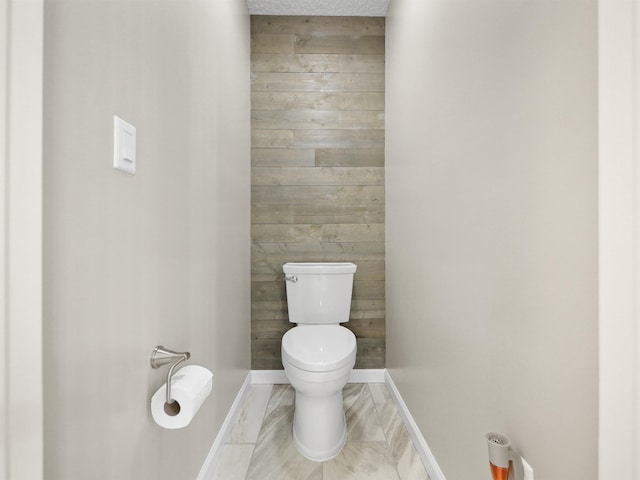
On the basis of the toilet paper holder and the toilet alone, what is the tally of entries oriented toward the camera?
1

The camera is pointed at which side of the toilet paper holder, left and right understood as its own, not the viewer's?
right

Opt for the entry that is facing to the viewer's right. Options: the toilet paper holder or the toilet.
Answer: the toilet paper holder

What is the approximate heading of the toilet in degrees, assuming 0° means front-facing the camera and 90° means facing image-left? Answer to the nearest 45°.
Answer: approximately 0°

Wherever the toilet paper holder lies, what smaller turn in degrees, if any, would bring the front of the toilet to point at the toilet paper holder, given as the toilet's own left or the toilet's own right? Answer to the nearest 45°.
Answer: approximately 45° to the toilet's own right
